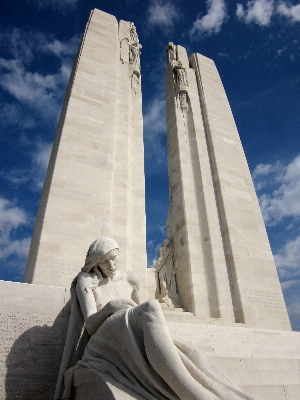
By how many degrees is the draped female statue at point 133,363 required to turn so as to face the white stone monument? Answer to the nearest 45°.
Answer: approximately 135° to its left

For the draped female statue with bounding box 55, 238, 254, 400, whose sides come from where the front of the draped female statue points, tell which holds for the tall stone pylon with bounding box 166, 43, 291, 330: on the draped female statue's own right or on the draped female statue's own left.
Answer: on the draped female statue's own left

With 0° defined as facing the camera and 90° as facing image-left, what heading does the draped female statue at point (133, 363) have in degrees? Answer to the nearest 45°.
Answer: approximately 315°
